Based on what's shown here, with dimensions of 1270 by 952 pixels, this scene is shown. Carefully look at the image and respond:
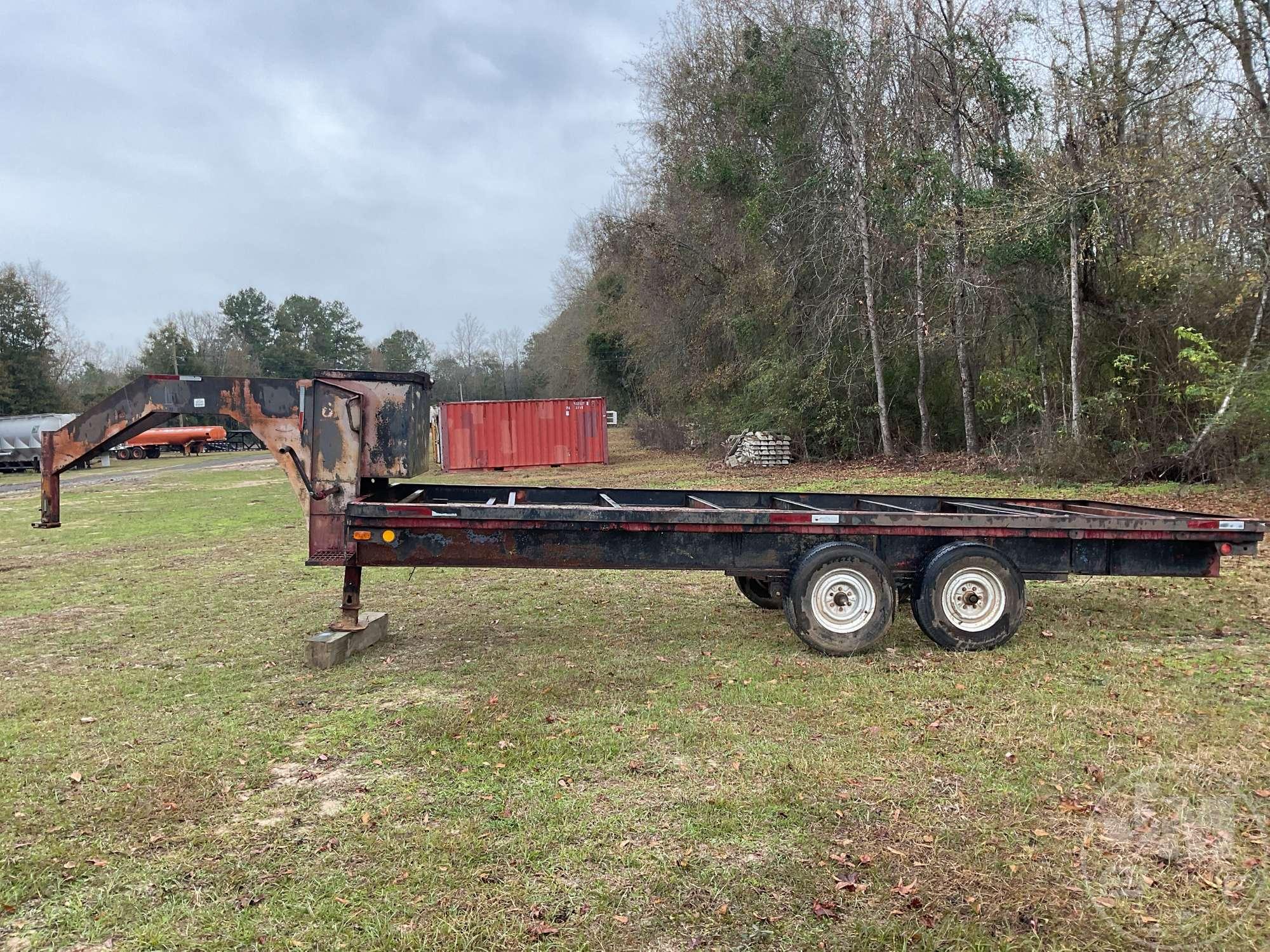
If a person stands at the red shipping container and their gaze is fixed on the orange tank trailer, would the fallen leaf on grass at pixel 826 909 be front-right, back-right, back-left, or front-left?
back-left

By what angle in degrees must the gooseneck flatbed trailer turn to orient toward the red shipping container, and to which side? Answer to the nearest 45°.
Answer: approximately 90° to its right

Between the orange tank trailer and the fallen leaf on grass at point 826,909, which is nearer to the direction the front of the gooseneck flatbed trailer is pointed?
the orange tank trailer

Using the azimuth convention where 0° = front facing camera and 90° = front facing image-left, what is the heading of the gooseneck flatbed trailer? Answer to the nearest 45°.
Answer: approximately 90°

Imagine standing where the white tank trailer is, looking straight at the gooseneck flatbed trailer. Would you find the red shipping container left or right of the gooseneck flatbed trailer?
left

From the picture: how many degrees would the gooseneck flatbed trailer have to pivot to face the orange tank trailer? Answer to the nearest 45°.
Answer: approximately 45° to its right
